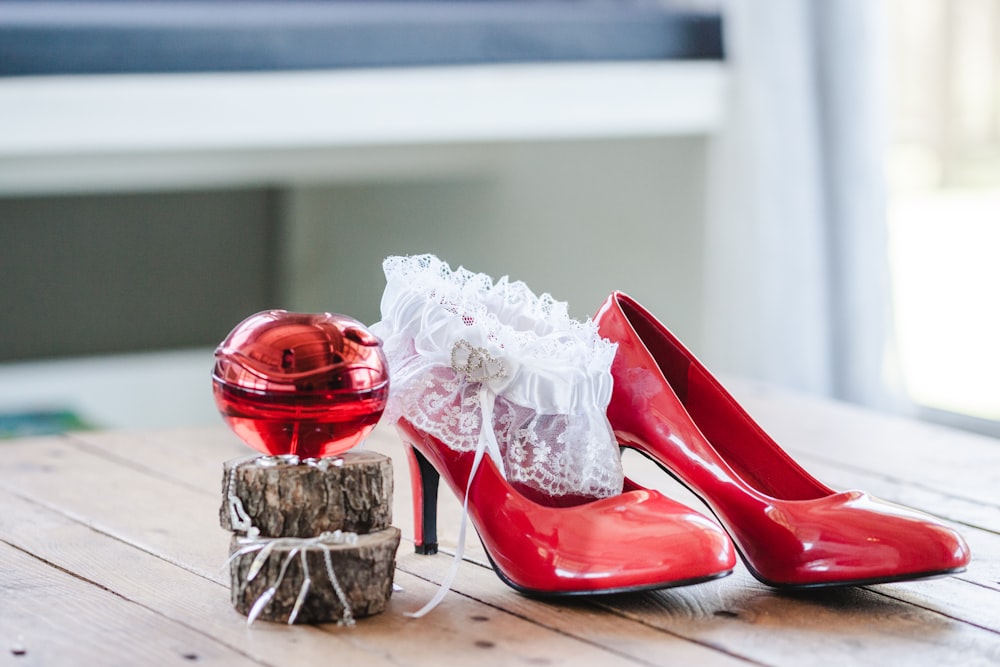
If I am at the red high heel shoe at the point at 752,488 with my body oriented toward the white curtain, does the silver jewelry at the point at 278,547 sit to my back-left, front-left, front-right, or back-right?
back-left

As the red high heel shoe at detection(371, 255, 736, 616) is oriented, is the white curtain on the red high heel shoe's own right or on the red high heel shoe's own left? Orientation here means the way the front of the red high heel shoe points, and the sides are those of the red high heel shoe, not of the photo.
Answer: on the red high heel shoe's own left

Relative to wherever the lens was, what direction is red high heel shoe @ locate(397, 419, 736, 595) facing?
facing the viewer and to the right of the viewer
